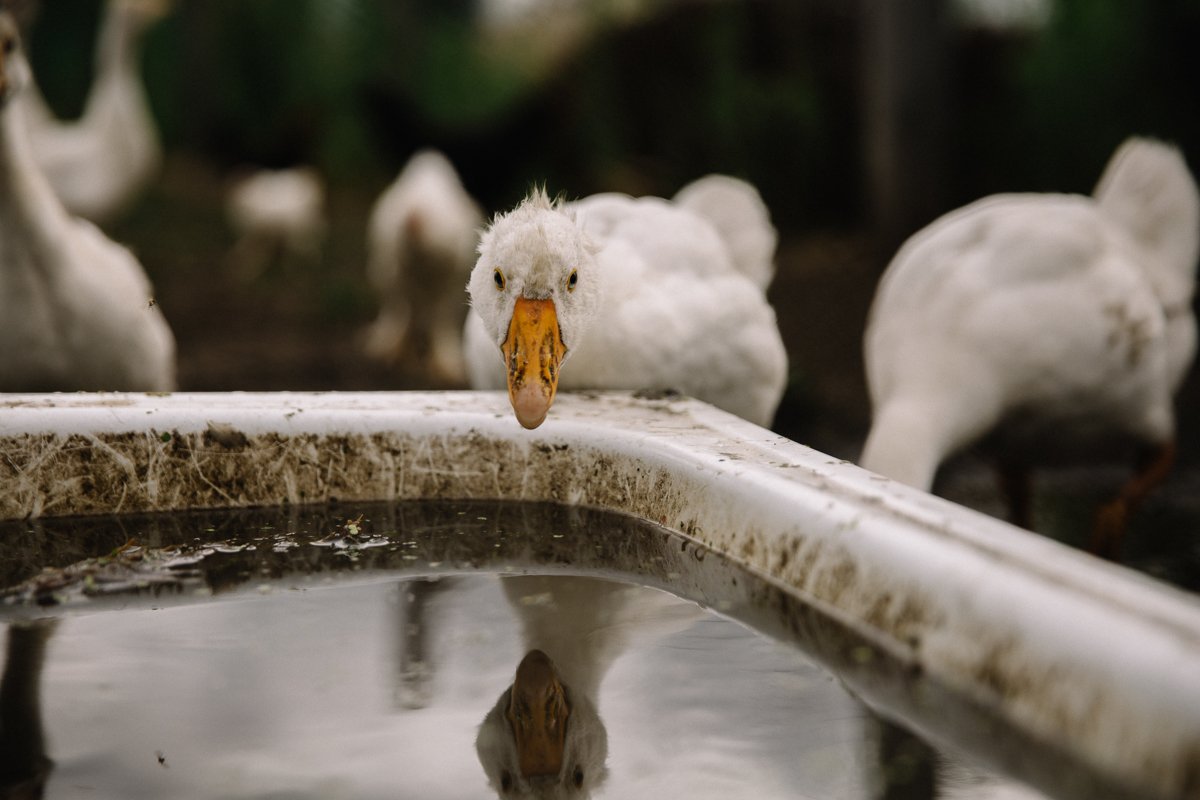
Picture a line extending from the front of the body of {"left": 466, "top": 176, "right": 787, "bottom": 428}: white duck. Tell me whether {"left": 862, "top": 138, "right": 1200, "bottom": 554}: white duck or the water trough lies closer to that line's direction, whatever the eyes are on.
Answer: the water trough

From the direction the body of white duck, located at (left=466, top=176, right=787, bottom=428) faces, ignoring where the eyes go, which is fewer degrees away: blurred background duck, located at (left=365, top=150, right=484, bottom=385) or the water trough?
the water trough

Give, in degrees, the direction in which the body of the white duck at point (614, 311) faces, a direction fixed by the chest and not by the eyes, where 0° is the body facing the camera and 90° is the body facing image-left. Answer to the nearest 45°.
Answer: approximately 45°

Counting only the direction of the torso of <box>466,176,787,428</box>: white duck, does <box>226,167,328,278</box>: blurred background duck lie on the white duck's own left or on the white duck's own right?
on the white duck's own right

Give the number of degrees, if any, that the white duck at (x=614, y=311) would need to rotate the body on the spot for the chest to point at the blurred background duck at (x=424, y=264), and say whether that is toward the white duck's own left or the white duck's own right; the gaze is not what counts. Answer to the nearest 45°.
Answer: approximately 135° to the white duck's own right
